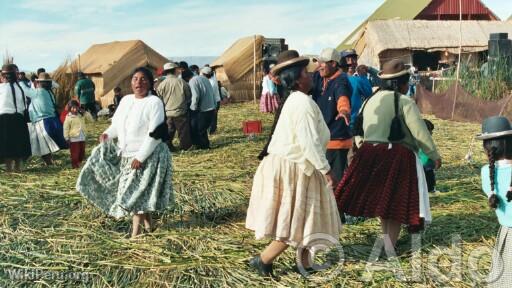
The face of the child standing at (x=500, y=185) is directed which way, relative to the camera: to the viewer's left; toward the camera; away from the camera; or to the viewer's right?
away from the camera

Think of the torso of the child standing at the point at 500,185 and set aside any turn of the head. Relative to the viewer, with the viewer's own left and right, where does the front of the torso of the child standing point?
facing away from the viewer

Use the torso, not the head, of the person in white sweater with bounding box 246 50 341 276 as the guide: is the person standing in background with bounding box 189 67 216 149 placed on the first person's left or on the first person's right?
on the first person's left

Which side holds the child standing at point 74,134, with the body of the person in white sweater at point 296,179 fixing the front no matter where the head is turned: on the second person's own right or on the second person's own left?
on the second person's own left

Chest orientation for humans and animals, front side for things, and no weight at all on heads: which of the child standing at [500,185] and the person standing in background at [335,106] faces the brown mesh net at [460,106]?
the child standing

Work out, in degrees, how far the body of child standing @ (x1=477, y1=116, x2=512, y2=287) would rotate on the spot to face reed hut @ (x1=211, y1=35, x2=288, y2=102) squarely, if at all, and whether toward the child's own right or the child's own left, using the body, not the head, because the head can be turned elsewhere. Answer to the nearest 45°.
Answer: approximately 45° to the child's own left

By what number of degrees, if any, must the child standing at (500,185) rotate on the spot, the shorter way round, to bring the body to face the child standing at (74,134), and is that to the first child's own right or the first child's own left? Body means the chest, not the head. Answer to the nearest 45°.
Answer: approximately 45° to the first child's own left

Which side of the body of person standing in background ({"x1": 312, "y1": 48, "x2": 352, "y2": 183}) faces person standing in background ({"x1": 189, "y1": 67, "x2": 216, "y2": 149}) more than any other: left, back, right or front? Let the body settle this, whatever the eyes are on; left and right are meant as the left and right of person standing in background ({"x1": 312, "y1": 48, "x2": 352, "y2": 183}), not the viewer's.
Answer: right
